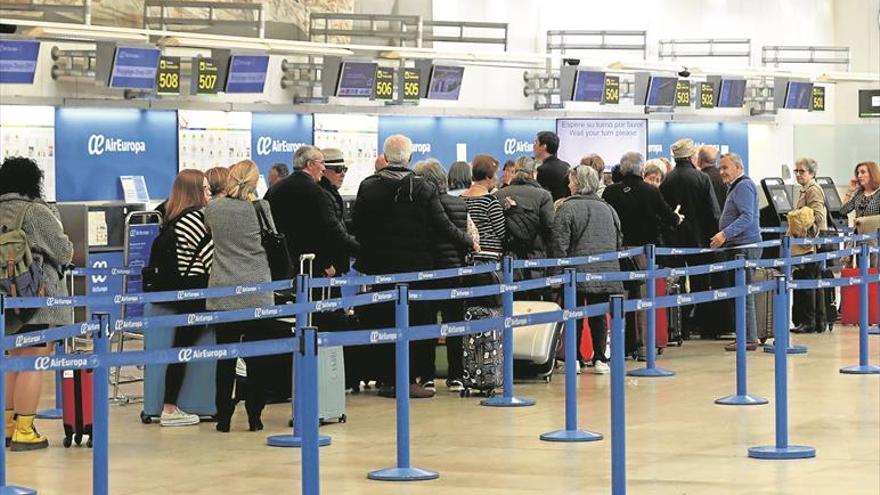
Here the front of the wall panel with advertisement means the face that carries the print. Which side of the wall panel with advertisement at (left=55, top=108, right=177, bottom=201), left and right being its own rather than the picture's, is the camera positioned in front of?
front

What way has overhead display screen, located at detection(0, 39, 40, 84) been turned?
toward the camera

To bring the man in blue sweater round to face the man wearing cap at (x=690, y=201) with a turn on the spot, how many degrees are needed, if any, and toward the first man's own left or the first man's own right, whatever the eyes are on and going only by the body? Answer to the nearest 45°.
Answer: approximately 45° to the first man's own right

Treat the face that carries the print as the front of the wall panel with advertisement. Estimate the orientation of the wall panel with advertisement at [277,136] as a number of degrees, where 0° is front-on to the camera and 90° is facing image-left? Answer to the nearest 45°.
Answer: approximately 0°

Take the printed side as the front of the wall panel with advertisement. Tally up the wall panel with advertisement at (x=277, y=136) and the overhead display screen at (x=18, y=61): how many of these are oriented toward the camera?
2

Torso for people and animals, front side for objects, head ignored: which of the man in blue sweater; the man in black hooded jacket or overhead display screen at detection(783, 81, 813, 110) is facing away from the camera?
the man in black hooded jacket

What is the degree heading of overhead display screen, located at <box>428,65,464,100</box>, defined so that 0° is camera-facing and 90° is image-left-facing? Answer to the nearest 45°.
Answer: approximately 315°

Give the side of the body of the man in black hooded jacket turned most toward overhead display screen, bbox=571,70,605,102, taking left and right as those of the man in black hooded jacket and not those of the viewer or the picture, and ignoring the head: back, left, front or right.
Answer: front

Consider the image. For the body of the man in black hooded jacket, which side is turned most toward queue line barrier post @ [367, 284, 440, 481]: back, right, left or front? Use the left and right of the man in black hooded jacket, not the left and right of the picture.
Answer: back

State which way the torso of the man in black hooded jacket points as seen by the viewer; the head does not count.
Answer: away from the camera

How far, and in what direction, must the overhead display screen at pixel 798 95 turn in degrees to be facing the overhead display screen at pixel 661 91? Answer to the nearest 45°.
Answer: approximately 90° to its right

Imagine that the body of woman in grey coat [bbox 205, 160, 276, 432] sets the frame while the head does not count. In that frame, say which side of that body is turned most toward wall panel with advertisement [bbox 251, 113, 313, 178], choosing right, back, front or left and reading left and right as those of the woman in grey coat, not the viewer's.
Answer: front

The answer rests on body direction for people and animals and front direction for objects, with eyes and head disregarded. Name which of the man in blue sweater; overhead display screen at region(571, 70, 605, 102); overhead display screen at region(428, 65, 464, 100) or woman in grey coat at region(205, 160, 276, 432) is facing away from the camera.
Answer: the woman in grey coat

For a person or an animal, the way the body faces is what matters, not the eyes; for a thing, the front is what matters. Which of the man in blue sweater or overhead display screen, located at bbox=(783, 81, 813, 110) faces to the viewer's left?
the man in blue sweater

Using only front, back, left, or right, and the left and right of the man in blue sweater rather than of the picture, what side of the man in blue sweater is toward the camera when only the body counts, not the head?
left

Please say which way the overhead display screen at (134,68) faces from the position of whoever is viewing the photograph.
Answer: facing the viewer

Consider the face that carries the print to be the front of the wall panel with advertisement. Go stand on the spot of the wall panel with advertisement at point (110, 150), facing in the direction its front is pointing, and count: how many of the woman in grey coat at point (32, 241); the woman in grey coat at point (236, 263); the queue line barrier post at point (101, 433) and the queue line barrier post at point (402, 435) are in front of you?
4

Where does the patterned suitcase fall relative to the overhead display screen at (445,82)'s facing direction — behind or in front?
in front

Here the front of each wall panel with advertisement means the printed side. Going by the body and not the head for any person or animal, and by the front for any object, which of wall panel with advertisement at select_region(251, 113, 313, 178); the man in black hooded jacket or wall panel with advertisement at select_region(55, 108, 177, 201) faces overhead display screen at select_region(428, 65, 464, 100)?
the man in black hooded jacket

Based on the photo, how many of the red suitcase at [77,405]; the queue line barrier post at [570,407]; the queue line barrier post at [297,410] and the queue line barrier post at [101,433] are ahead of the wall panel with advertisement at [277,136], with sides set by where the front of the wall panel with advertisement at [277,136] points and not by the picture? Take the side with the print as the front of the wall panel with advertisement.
4

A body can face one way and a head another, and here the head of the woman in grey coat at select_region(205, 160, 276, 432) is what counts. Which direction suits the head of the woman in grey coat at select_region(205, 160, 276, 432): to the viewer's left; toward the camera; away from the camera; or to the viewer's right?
away from the camera
